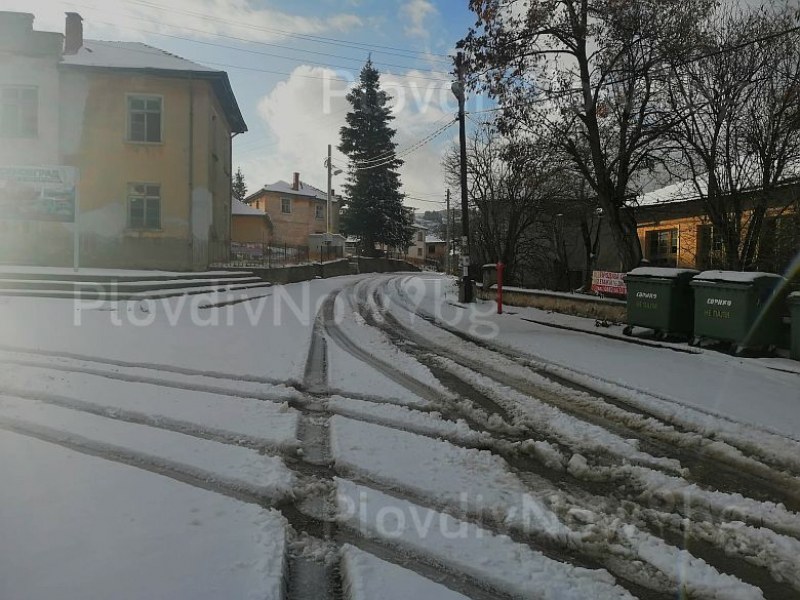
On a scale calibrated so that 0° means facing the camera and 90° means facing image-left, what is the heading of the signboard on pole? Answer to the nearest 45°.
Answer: approximately 0°

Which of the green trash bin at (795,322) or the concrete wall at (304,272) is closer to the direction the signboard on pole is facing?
the green trash bin

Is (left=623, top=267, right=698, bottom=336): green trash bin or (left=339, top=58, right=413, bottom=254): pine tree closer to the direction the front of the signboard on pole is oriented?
the green trash bin

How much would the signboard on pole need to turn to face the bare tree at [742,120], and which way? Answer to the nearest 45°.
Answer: approximately 45° to its left

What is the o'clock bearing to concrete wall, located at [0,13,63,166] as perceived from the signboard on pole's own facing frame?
The concrete wall is roughly at 6 o'clock from the signboard on pole.

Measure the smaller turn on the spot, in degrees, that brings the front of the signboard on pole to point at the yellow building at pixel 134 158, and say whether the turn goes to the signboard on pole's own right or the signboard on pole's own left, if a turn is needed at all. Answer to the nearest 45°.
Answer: approximately 135° to the signboard on pole's own left

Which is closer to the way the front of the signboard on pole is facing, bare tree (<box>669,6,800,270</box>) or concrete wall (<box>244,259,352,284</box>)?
the bare tree

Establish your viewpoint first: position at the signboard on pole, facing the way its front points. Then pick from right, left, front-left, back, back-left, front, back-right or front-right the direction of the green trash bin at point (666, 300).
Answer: front-left

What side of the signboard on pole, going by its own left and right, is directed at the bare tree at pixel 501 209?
left
